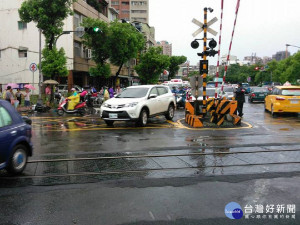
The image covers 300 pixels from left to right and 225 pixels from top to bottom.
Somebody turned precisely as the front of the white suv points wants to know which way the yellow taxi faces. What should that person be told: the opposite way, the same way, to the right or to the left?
the opposite way

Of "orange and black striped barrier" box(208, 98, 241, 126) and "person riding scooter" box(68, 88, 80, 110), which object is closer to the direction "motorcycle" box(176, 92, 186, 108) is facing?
the orange and black striped barrier

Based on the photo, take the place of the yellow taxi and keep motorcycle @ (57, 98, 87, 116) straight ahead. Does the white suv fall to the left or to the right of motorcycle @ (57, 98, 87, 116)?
left

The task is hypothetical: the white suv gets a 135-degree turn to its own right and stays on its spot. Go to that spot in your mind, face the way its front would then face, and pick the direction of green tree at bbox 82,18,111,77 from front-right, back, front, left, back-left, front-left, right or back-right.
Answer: front

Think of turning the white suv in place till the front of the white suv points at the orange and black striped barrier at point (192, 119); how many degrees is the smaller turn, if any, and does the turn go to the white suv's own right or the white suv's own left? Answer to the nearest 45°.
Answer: approximately 135° to the white suv's own left

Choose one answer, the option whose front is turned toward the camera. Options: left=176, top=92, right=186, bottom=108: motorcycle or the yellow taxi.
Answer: the motorcycle

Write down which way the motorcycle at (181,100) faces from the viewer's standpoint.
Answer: facing the viewer

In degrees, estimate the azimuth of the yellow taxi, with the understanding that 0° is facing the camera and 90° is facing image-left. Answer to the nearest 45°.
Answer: approximately 135°

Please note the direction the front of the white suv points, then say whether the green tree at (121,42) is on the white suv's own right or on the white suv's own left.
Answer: on the white suv's own right

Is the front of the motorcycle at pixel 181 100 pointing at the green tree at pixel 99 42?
no

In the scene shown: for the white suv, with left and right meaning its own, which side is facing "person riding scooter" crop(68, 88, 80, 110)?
right

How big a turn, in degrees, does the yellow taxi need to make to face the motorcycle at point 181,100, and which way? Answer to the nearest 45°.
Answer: approximately 90° to its left

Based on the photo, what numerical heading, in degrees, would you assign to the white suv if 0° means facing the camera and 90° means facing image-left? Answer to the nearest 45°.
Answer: approximately 45°

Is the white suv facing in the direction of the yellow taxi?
no

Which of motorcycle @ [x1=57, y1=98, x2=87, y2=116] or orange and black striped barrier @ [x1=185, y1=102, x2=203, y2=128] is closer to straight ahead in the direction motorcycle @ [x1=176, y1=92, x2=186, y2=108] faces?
the orange and black striped barrier

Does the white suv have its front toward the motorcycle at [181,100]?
no

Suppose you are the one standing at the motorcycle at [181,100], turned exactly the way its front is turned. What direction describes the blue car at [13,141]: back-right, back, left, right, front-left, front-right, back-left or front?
front

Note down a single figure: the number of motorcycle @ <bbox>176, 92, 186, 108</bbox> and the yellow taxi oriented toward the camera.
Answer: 1

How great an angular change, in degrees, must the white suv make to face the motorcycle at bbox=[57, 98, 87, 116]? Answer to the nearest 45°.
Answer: approximately 90° to its right
